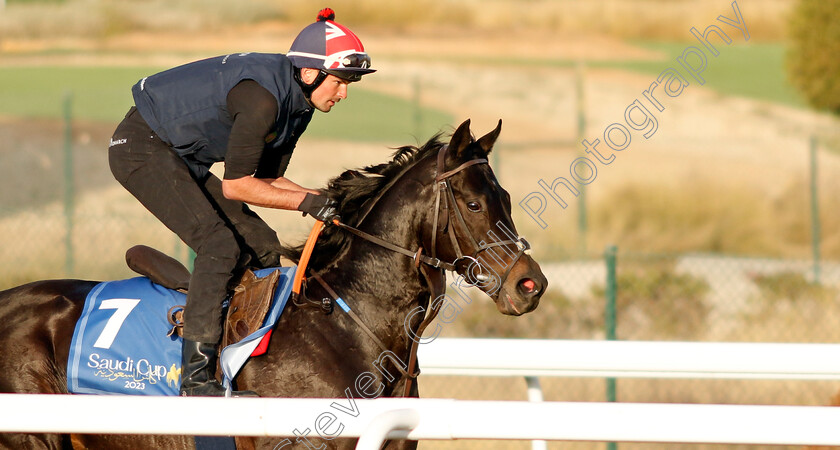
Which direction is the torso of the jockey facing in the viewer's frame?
to the viewer's right

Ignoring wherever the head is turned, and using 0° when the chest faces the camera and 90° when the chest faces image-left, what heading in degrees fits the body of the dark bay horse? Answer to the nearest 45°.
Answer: approximately 270°

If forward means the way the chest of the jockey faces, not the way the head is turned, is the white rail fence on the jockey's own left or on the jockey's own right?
on the jockey's own right
